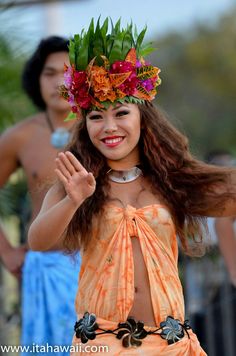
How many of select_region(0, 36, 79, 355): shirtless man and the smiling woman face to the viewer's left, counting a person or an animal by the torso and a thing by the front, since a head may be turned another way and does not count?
0

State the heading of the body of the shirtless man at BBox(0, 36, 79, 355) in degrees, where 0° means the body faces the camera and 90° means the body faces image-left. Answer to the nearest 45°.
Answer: approximately 315°

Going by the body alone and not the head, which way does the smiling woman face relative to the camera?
toward the camera

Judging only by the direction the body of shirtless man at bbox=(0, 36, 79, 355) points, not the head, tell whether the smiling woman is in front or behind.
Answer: in front
